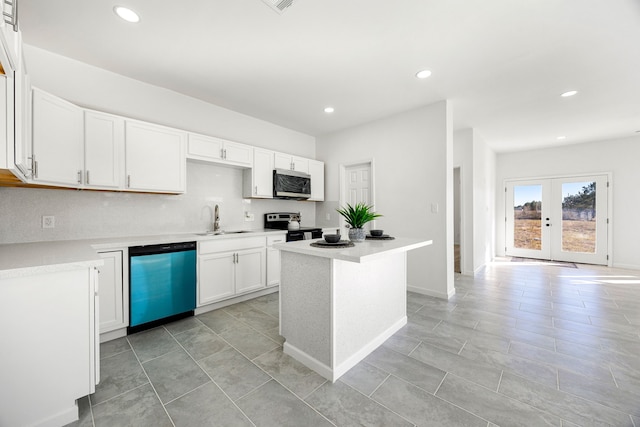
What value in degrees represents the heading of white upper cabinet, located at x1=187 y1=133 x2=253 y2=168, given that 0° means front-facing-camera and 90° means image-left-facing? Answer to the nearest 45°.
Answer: approximately 315°

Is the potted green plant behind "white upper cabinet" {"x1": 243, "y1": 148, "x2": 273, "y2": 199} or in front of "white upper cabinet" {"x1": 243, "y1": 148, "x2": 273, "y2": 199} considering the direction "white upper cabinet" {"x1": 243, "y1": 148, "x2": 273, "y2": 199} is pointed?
in front

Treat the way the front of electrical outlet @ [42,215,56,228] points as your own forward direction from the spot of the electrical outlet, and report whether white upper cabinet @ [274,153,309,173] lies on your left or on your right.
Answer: on your left

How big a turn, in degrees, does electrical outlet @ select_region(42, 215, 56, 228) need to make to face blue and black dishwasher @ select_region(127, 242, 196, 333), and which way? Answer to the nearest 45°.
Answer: approximately 45° to its left

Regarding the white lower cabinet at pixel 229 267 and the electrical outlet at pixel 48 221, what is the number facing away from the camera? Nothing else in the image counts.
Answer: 0

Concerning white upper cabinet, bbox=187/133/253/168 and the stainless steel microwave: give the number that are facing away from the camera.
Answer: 0

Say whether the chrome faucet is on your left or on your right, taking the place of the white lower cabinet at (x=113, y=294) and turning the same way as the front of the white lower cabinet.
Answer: on your left

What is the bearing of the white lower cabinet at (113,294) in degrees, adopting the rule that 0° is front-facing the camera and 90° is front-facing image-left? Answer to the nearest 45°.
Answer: approximately 315°

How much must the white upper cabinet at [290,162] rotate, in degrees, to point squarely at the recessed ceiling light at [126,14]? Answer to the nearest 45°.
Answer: approximately 90° to its right

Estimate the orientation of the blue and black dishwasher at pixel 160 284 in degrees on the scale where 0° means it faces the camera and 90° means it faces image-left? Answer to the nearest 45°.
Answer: approximately 315°

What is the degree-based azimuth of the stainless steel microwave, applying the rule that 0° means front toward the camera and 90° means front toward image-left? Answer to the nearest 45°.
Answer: approximately 315°
